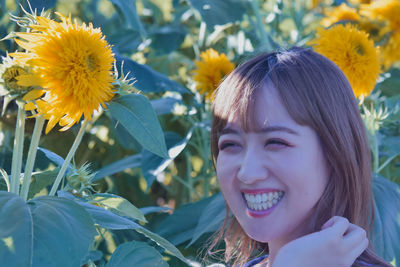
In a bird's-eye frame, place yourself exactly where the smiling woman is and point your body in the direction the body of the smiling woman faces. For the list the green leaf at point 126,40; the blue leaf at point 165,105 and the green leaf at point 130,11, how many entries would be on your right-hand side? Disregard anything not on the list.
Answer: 3

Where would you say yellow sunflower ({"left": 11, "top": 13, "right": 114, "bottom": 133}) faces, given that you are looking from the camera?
facing the viewer and to the right of the viewer

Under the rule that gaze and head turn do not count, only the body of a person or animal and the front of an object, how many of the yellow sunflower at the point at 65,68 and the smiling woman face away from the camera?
0

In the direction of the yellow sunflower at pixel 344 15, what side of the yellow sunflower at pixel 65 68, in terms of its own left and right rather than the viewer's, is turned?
left

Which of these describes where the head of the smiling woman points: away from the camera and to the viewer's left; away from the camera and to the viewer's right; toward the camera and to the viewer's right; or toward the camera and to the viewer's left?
toward the camera and to the viewer's left

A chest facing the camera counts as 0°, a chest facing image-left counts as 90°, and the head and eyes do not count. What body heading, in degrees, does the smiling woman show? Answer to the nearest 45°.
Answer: approximately 45°
